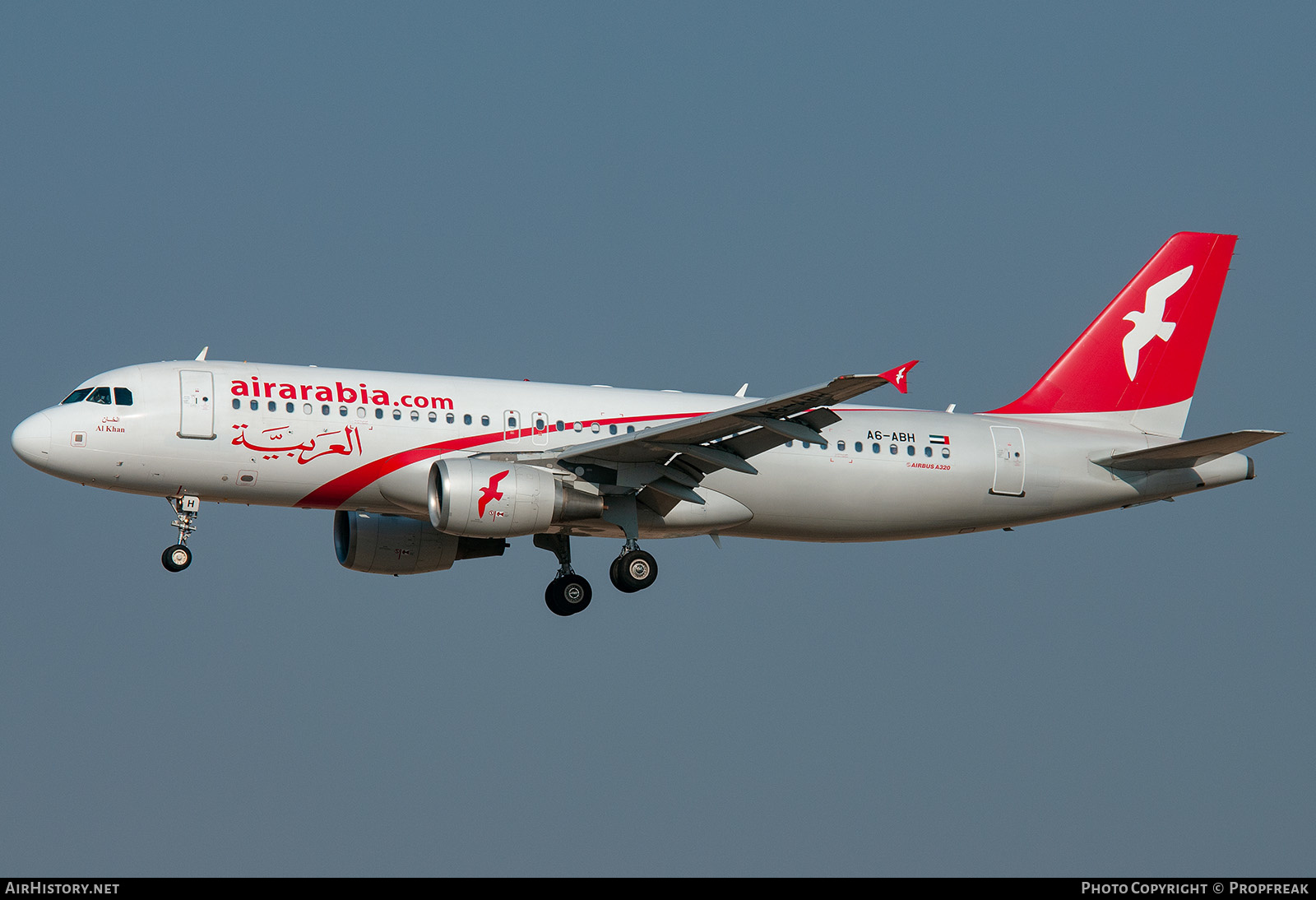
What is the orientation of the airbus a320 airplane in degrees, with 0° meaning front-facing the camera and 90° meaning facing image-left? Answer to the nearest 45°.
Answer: approximately 90°
